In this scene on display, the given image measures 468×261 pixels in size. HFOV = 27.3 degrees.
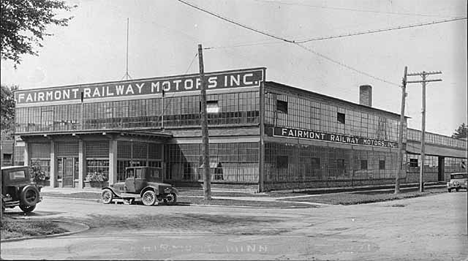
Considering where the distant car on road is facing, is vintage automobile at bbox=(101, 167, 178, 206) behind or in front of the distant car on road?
in front

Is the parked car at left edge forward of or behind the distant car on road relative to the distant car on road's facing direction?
forward
